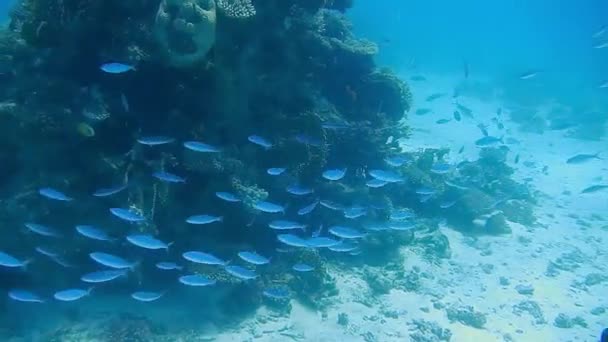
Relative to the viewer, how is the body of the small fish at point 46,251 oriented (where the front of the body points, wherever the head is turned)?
to the viewer's left

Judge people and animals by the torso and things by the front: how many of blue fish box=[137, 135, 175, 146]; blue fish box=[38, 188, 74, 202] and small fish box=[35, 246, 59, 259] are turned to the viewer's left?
3

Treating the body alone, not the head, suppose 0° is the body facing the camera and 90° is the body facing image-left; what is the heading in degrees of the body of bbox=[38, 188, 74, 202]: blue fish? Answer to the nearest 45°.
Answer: approximately 90°

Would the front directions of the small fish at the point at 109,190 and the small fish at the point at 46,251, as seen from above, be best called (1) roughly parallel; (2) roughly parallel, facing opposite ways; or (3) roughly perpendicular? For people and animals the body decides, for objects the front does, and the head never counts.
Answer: roughly parallel

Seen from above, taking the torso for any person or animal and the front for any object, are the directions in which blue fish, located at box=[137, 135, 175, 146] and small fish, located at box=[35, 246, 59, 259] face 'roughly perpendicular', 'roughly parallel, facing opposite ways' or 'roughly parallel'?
roughly parallel

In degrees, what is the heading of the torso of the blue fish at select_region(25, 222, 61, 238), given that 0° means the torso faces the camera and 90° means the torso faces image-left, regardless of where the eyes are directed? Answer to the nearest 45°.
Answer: approximately 90°
